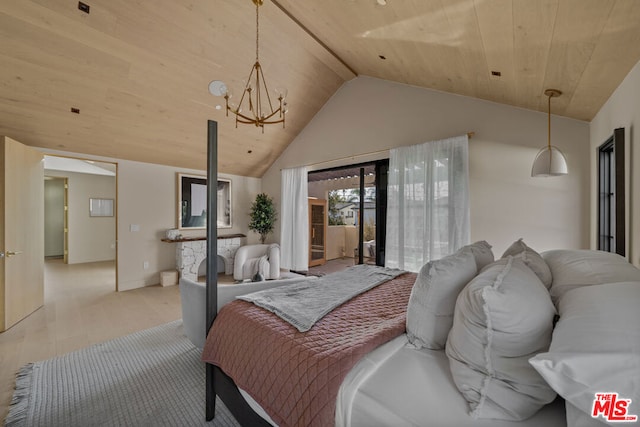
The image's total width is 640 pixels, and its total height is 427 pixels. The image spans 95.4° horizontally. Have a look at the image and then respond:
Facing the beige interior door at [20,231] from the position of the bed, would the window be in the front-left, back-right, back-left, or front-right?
back-right

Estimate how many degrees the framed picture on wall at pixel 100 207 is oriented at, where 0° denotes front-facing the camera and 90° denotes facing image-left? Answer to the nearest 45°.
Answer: approximately 0°

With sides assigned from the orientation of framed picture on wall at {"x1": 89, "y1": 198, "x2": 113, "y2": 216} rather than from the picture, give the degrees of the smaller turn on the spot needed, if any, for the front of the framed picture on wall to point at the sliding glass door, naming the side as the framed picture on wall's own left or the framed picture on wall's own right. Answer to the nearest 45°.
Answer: approximately 45° to the framed picture on wall's own left

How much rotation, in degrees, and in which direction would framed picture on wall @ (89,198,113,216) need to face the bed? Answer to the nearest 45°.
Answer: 0° — it already faces it

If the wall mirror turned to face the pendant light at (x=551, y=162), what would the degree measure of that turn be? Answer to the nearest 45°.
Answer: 0° — it already faces it

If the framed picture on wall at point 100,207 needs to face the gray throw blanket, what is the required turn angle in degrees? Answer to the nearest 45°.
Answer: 0° — it already faces it

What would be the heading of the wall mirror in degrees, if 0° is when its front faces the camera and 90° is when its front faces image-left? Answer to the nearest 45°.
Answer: approximately 315°
